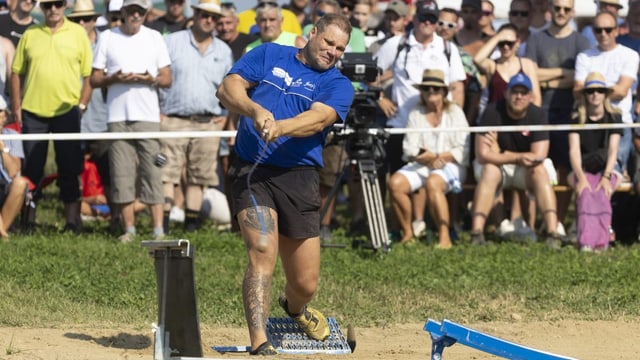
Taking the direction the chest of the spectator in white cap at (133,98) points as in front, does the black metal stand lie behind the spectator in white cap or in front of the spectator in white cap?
in front

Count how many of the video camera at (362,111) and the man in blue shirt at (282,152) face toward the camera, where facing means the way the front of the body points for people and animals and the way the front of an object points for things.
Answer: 2

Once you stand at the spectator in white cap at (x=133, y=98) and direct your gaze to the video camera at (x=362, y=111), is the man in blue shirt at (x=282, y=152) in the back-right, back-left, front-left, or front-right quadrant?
front-right

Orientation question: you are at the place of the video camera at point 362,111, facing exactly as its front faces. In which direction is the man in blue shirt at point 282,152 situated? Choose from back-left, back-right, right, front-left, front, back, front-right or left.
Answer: front

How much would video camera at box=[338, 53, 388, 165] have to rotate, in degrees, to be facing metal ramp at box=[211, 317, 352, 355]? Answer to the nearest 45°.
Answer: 0° — it already faces it

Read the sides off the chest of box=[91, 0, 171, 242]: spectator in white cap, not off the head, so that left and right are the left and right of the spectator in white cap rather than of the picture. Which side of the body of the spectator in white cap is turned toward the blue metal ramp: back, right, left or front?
front

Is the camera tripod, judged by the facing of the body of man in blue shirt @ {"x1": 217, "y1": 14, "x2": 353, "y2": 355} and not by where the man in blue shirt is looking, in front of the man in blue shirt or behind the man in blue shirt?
behind

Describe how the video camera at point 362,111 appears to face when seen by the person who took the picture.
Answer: facing the viewer

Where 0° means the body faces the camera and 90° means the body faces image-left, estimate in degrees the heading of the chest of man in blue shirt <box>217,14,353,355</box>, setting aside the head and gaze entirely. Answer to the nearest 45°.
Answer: approximately 0°

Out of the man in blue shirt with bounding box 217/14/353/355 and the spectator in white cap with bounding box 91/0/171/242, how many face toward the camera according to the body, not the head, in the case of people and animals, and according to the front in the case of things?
2
